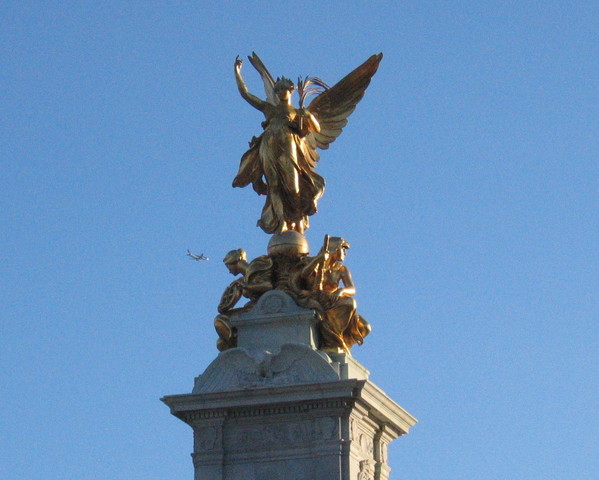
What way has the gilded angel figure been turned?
toward the camera
